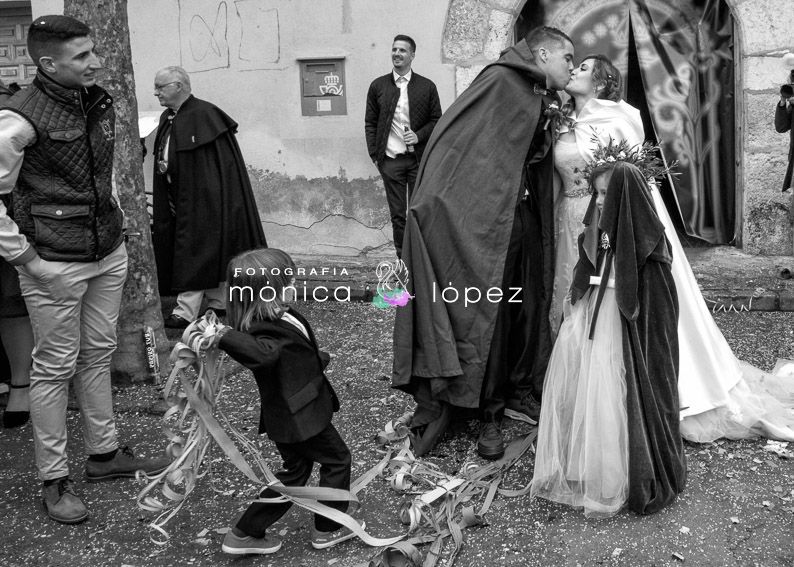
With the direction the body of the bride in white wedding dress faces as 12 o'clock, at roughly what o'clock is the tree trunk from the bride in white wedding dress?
The tree trunk is roughly at 12 o'clock from the bride in white wedding dress.

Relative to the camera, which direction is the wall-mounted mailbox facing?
toward the camera

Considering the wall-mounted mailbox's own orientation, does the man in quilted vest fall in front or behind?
in front

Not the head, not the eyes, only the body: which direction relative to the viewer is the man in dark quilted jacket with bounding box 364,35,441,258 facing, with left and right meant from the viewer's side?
facing the viewer

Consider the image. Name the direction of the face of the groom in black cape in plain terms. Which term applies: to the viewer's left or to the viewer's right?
to the viewer's right

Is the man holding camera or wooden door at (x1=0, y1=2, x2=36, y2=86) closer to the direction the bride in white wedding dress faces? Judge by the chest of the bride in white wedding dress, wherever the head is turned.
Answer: the wooden door

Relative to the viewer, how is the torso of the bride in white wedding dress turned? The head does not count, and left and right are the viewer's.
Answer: facing to the left of the viewer

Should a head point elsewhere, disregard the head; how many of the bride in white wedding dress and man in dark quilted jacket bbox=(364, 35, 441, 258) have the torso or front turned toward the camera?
1

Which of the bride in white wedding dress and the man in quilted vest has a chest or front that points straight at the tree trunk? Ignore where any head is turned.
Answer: the bride in white wedding dress

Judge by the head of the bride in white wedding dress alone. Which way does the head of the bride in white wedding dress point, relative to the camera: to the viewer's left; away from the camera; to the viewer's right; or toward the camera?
to the viewer's left

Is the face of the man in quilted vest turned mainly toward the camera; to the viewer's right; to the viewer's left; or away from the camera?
to the viewer's right

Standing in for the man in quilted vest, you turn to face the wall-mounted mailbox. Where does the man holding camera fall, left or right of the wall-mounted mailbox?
right

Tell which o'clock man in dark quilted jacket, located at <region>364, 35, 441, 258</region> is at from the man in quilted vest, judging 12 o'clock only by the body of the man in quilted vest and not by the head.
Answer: The man in dark quilted jacket is roughly at 9 o'clock from the man in quilted vest.

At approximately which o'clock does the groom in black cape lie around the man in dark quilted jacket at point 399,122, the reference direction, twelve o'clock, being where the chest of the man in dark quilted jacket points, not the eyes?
The groom in black cape is roughly at 12 o'clock from the man in dark quilted jacket.

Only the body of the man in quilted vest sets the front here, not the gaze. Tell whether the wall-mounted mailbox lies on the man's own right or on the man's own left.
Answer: on the man's own left

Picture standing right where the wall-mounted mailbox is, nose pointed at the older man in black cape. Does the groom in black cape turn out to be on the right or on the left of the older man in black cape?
left

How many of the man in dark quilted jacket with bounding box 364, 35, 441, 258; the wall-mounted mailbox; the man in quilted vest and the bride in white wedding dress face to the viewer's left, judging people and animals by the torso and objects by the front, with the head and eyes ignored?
1

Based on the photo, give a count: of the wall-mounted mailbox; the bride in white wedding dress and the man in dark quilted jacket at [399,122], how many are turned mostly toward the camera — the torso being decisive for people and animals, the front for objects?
2
